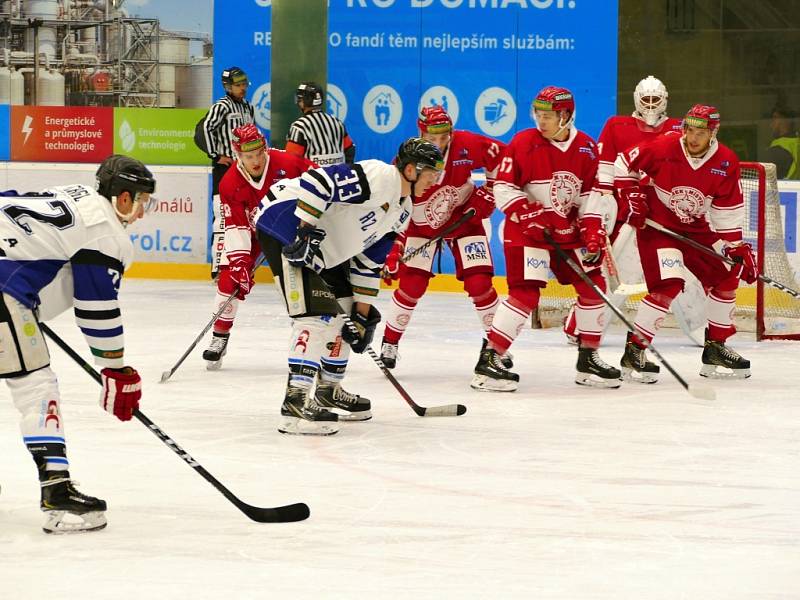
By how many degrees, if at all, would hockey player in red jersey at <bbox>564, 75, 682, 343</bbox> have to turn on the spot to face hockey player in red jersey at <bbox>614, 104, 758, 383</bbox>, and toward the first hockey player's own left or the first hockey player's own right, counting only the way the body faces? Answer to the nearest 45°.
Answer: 0° — they already face them

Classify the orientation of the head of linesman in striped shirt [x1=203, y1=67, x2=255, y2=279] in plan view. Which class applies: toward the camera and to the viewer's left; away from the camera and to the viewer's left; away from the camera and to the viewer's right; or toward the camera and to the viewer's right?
toward the camera and to the viewer's right

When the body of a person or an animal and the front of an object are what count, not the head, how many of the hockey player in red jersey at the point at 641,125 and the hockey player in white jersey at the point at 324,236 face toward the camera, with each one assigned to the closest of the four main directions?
1

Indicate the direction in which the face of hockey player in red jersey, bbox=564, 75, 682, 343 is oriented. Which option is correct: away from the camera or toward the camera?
toward the camera

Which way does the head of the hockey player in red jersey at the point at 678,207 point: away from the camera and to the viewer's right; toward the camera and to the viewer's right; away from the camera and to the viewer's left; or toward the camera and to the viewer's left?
toward the camera and to the viewer's left

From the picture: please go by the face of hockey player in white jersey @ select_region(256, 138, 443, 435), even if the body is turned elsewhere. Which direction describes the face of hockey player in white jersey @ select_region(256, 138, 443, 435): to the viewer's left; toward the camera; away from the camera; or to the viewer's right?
to the viewer's right

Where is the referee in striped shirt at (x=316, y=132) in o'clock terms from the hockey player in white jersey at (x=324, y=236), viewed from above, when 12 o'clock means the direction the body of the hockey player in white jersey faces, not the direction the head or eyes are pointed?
The referee in striped shirt is roughly at 9 o'clock from the hockey player in white jersey.

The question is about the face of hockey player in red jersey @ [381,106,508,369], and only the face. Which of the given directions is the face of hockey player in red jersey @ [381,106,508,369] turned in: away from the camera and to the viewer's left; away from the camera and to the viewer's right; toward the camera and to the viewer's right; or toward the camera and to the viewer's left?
toward the camera and to the viewer's left

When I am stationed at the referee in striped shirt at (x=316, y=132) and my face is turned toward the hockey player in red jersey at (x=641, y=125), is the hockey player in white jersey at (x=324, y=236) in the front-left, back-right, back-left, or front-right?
front-right

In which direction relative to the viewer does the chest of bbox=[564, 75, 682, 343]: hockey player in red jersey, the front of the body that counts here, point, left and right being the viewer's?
facing the viewer

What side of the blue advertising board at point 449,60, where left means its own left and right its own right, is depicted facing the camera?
front

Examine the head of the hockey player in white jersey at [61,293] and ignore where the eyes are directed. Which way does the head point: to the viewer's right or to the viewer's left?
to the viewer's right

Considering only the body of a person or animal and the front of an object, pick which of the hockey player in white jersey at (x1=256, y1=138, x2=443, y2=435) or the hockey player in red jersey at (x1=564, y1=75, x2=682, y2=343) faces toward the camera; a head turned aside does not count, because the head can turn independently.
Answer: the hockey player in red jersey

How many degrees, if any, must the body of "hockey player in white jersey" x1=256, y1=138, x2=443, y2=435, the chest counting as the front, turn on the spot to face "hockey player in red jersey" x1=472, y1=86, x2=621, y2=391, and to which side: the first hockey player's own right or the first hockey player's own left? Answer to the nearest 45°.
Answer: approximately 45° to the first hockey player's own left

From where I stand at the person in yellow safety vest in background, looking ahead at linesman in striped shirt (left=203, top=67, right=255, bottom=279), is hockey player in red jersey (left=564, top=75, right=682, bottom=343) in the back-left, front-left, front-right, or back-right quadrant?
front-left

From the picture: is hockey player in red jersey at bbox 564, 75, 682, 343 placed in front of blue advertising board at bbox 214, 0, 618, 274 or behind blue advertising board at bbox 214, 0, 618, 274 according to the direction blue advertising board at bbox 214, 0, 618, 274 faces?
in front
